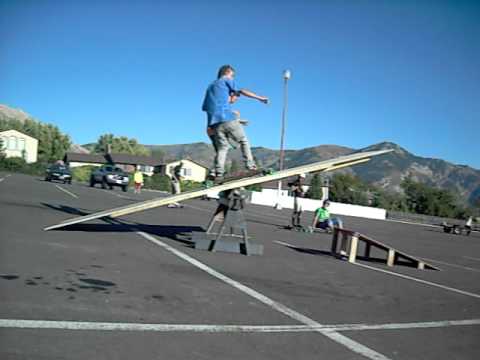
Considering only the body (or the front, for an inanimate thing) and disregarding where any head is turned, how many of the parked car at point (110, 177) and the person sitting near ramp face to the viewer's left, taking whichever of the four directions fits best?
0

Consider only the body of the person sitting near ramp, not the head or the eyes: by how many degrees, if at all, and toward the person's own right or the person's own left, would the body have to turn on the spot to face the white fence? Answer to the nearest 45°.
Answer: approximately 135° to the person's own left

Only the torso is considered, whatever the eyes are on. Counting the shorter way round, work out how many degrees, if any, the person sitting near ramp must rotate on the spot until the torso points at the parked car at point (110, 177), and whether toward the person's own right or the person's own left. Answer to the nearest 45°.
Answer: approximately 180°

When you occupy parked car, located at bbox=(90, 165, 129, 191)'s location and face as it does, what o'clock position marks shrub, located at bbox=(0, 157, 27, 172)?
The shrub is roughly at 3 o'clock from the parked car.

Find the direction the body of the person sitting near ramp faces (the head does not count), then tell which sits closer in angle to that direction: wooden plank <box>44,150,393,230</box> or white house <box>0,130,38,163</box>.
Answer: the wooden plank

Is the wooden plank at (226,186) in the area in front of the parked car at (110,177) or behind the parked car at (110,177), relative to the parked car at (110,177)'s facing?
in front

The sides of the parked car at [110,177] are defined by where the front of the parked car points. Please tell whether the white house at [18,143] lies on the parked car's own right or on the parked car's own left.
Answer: on the parked car's own right

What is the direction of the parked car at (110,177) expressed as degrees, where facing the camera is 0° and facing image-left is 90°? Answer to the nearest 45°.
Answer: approximately 315°
